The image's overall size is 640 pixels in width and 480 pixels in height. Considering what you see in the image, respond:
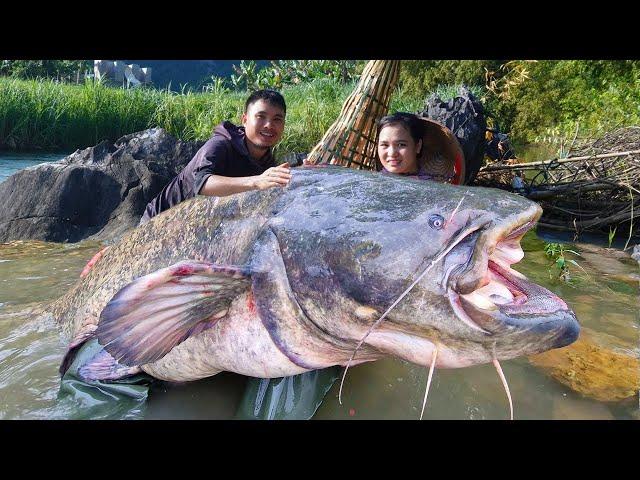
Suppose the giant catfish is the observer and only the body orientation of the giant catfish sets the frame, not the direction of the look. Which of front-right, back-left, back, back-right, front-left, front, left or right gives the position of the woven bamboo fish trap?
left

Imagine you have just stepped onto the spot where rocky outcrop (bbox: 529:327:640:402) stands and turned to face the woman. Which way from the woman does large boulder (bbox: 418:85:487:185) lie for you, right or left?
right

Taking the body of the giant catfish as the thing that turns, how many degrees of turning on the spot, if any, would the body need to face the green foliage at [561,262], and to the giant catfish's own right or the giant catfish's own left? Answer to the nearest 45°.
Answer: approximately 45° to the giant catfish's own left

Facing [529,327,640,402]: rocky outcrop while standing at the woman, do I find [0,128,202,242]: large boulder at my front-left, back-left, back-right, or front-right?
back-right

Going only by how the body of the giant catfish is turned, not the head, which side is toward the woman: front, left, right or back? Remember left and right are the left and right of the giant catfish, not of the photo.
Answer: left

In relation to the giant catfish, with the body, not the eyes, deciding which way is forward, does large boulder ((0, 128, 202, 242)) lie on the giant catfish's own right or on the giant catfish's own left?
on the giant catfish's own left

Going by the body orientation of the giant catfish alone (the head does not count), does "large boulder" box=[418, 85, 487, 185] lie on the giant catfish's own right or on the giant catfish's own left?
on the giant catfish's own left

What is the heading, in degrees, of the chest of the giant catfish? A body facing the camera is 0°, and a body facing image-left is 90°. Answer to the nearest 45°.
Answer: approximately 270°

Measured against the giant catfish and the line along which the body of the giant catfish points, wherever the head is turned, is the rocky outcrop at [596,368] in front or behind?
in front

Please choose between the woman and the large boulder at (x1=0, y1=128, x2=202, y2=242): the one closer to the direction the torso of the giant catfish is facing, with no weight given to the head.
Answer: the woman

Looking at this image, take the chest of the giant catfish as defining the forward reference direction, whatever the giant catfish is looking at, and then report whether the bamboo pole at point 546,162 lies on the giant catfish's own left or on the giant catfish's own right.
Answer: on the giant catfish's own left
